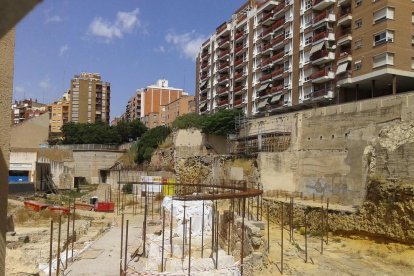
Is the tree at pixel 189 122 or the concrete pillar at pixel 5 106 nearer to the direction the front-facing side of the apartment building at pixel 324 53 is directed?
the concrete pillar

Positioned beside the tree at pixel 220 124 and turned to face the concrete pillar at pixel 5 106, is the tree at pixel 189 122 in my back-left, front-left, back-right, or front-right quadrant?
back-right

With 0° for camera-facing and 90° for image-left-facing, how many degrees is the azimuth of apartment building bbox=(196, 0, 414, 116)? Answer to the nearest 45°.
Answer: approximately 45°

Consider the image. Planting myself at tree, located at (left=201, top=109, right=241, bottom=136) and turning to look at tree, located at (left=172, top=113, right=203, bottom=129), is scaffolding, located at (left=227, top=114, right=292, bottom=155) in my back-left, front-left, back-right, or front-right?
back-left

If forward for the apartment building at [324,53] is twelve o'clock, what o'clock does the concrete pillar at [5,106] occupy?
The concrete pillar is roughly at 11 o'clock from the apartment building.
